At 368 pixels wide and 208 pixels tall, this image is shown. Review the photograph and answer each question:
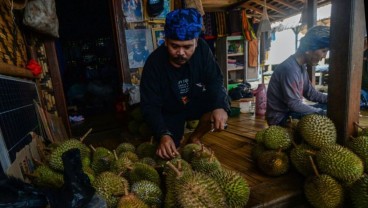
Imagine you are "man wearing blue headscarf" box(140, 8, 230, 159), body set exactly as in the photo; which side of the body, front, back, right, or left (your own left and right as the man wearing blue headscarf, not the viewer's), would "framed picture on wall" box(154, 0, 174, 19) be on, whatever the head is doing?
back

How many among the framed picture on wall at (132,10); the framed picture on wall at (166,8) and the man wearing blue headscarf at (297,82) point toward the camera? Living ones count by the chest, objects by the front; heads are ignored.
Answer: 2

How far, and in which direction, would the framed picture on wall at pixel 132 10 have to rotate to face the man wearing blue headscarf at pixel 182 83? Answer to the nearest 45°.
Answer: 0° — it already faces them

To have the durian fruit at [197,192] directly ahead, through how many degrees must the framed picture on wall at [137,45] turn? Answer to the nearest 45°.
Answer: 0° — it already faces it

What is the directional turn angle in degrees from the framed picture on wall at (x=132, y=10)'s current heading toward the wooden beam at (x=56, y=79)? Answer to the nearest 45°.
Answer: approximately 45° to its right

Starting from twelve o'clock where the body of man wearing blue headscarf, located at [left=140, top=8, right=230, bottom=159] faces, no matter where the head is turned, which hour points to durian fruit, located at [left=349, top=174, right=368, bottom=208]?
The durian fruit is roughly at 11 o'clock from the man wearing blue headscarf.

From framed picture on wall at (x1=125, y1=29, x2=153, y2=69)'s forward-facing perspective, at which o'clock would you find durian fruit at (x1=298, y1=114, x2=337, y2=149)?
The durian fruit is roughly at 11 o'clock from the framed picture on wall.

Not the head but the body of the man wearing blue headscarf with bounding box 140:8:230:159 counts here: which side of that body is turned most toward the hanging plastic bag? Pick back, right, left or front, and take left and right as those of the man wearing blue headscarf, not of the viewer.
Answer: right

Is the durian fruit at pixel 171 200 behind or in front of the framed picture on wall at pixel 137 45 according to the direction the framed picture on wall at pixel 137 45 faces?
in front

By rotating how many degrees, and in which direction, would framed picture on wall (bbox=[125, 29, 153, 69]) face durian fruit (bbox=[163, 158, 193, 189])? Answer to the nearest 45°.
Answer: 0° — it already faces it

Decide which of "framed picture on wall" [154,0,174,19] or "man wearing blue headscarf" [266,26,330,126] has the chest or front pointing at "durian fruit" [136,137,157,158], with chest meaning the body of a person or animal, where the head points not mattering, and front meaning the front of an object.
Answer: the framed picture on wall

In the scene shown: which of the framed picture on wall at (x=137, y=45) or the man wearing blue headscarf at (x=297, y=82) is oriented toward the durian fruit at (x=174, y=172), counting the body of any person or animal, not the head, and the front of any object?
the framed picture on wall
